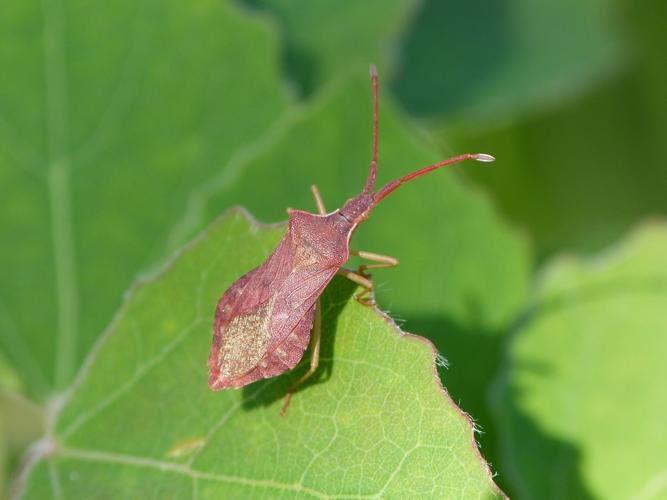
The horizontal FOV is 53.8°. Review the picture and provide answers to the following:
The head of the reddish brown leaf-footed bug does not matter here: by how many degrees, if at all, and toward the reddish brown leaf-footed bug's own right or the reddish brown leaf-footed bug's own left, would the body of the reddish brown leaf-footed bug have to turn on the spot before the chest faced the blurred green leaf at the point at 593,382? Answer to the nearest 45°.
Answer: approximately 45° to the reddish brown leaf-footed bug's own right

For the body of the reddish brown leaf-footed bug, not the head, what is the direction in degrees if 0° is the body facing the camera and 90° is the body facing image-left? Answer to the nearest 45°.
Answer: approximately 225°
